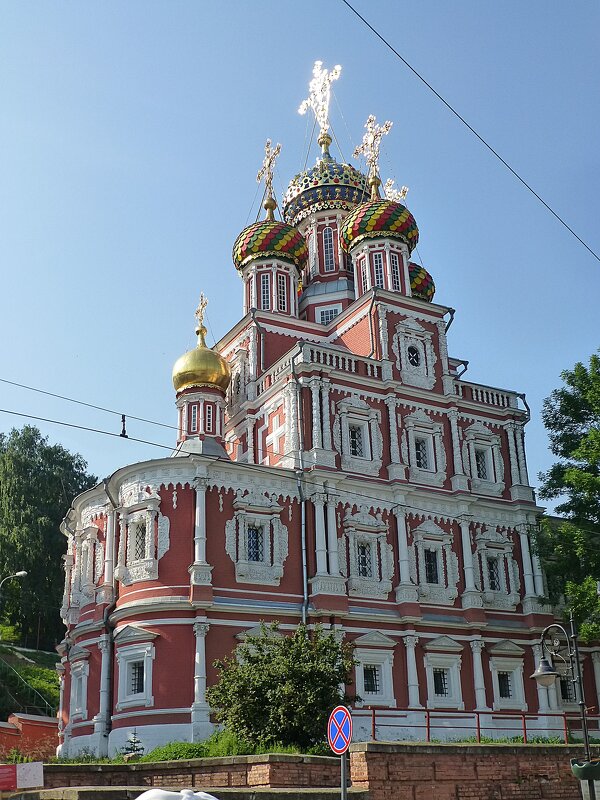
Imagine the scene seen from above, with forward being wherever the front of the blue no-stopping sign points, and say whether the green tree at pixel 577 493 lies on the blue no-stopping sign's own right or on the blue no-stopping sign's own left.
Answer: on the blue no-stopping sign's own left

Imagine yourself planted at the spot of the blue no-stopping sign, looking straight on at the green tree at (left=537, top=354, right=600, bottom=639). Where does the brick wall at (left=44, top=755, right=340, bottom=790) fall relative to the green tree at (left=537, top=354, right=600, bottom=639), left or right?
left
